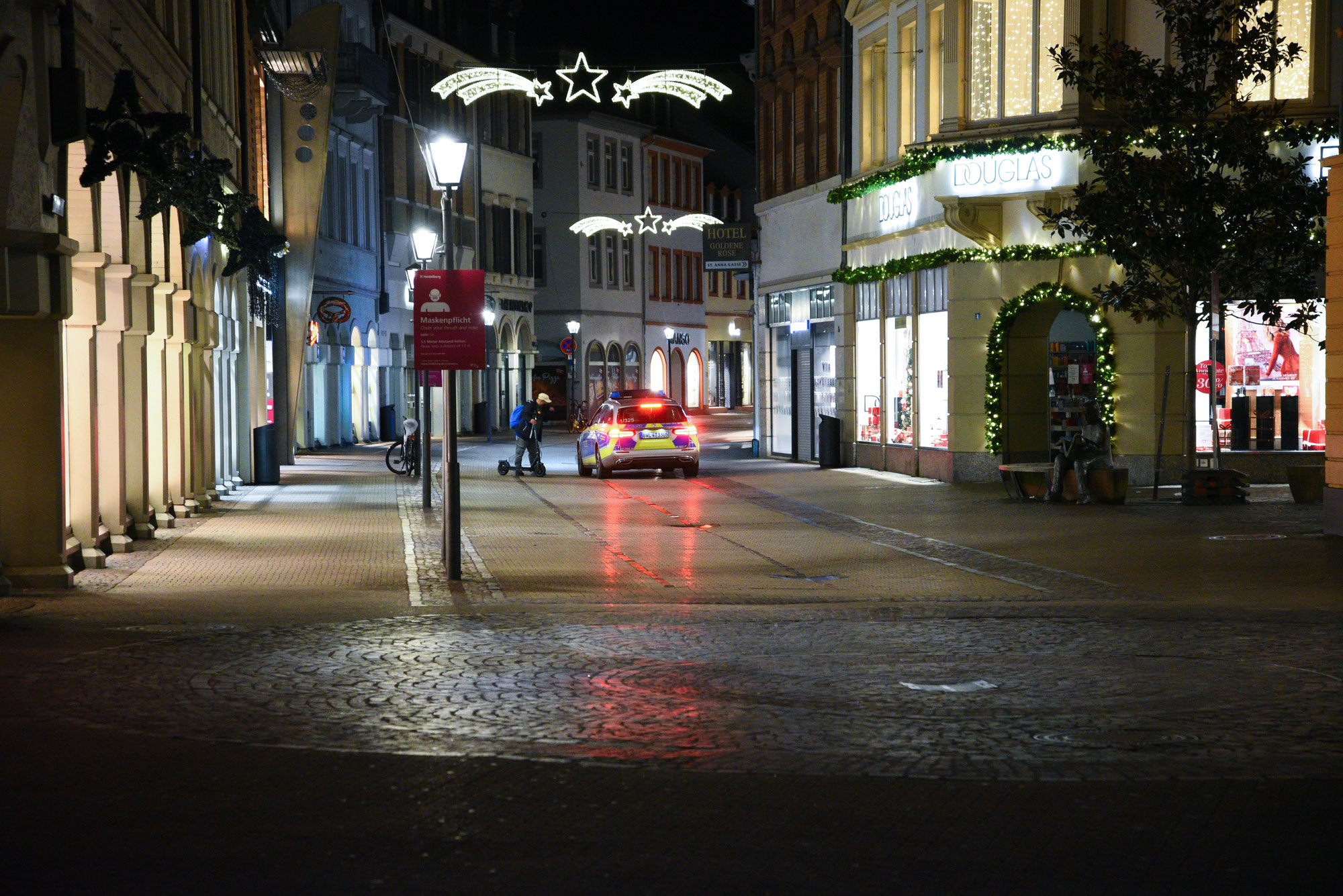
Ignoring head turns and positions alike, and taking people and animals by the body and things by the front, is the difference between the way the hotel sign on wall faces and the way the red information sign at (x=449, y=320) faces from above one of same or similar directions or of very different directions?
same or similar directions

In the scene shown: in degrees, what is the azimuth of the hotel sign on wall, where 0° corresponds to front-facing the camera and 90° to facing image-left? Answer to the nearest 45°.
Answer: approximately 0°

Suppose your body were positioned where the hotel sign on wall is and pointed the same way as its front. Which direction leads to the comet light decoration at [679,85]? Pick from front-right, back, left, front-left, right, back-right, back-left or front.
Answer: front

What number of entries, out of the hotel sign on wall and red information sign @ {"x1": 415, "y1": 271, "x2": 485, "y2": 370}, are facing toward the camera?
2

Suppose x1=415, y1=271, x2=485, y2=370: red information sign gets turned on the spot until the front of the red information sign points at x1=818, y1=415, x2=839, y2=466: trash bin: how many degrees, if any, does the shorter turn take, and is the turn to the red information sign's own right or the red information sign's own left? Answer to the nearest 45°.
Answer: approximately 135° to the red information sign's own left

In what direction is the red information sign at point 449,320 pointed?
toward the camera

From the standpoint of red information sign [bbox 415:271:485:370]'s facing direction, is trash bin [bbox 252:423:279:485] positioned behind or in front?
behind

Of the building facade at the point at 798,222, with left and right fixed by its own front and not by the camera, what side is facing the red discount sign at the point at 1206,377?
left

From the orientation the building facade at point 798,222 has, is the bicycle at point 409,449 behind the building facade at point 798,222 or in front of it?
in front

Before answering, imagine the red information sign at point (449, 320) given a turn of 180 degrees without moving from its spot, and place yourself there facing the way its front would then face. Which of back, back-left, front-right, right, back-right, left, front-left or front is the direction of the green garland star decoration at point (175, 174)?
front-left

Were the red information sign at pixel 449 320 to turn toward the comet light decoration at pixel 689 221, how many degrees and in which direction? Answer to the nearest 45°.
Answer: approximately 180°

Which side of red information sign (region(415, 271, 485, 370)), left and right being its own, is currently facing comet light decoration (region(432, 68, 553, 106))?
back

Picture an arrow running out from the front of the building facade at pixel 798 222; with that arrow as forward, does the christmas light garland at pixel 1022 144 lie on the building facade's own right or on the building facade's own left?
on the building facade's own left

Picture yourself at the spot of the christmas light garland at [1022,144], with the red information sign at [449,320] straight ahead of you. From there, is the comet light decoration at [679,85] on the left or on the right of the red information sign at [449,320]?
right

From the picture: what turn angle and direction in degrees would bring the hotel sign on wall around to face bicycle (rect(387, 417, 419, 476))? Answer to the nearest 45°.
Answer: approximately 45° to its right

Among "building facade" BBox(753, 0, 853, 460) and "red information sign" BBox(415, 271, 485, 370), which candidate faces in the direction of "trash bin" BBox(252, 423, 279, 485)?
the building facade
